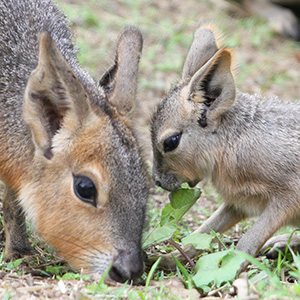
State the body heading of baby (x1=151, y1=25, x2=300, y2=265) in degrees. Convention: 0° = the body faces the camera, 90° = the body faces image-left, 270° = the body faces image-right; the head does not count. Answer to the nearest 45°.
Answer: approximately 90°

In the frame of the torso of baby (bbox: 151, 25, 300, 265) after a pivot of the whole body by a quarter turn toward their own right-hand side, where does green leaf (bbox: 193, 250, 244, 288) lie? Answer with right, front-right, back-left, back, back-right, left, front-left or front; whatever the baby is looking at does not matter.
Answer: back

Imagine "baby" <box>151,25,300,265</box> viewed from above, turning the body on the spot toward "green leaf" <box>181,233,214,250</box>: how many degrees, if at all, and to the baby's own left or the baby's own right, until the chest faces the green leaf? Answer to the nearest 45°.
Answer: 0° — they already face it

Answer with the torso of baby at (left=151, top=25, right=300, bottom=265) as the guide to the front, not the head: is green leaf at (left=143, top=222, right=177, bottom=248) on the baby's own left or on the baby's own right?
on the baby's own left
